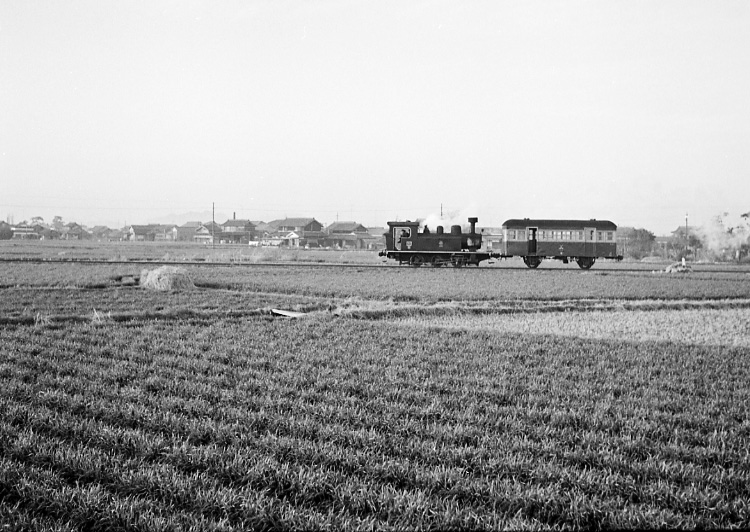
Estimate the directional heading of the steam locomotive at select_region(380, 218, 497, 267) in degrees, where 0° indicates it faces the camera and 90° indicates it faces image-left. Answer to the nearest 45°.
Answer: approximately 270°
